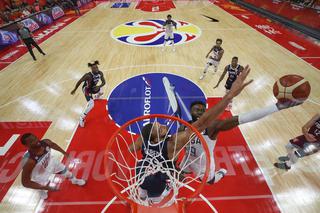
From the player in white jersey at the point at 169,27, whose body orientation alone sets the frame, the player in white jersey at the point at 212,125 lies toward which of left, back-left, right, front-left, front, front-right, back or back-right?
front

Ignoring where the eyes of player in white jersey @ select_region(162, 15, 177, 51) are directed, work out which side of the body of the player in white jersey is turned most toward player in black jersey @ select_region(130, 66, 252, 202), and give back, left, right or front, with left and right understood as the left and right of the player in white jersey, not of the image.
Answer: front

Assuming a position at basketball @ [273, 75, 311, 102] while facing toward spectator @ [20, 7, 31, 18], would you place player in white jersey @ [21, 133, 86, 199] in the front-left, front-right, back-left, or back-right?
front-left

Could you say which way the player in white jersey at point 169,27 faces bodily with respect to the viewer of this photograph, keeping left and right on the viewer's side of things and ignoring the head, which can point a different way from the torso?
facing the viewer

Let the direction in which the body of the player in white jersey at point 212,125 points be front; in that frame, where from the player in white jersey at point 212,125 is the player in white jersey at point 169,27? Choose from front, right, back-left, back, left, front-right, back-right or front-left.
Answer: back-right

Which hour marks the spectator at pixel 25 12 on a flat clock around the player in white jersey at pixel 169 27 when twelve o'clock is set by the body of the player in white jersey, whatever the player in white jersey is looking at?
The spectator is roughly at 4 o'clock from the player in white jersey.

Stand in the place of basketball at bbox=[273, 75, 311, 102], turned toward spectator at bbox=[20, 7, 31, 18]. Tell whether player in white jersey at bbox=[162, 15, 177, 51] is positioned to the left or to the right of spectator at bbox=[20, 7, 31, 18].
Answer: right

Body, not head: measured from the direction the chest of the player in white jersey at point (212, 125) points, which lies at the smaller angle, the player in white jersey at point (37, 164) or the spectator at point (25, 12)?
the player in white jersey
